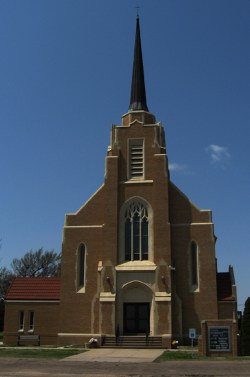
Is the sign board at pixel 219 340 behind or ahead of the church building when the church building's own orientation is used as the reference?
ahead

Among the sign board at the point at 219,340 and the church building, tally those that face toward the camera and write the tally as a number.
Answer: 2

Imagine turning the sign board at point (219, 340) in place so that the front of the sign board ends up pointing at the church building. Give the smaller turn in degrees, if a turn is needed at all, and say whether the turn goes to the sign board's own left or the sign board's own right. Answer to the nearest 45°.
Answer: approximately 135° to the sign board's own right

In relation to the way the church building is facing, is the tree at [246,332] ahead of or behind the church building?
ahead

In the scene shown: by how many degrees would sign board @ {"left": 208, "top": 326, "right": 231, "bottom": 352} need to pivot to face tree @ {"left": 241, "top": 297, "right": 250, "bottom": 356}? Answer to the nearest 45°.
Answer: approximately 135° to its left

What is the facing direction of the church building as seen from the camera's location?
facing the viewer

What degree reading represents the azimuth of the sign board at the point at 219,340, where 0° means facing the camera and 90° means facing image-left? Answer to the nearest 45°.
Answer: approximately 0°
